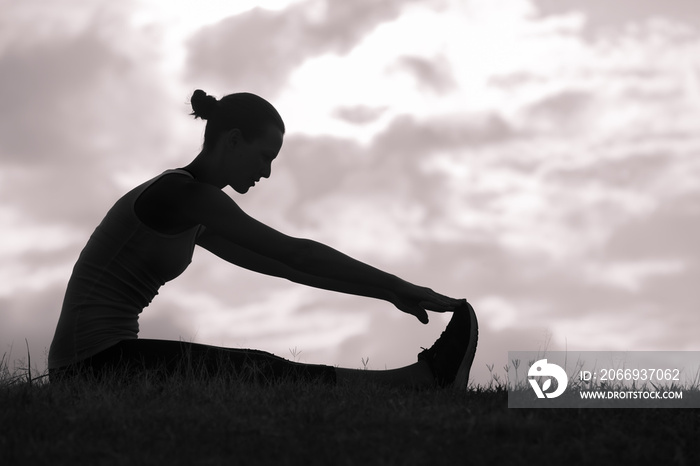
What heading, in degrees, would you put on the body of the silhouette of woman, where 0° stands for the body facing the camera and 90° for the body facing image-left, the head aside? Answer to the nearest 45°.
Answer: approximately 270°
